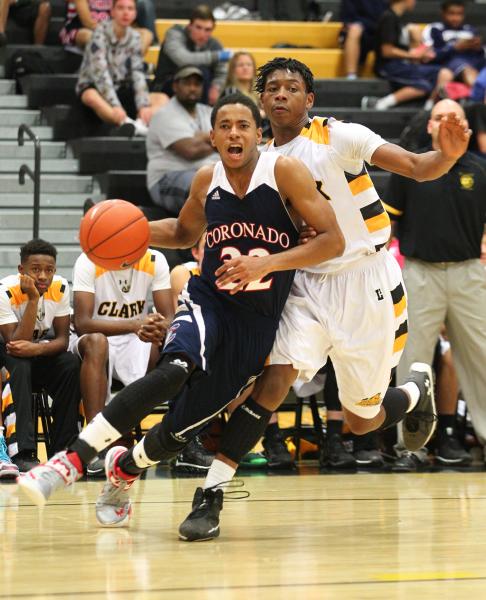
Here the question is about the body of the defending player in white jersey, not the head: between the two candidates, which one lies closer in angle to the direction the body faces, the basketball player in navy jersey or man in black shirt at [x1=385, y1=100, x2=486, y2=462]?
the basketball player in navy jersey

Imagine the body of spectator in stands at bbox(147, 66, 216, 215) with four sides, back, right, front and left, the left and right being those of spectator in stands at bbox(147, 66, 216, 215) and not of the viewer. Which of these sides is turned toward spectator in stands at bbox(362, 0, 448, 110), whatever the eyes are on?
left

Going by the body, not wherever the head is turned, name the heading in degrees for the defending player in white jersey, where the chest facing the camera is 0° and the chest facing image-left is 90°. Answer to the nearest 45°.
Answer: approximately 45°

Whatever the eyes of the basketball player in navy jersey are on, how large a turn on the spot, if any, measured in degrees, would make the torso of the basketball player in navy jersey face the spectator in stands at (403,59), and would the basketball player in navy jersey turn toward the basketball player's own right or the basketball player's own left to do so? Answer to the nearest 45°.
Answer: approximately 180°

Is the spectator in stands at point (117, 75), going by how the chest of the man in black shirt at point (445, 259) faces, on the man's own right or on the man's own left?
on the man's own right

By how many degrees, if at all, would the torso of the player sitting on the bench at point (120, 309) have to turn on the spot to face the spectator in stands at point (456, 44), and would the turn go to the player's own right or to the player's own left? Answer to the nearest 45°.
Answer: approximately 135° to the player's own left

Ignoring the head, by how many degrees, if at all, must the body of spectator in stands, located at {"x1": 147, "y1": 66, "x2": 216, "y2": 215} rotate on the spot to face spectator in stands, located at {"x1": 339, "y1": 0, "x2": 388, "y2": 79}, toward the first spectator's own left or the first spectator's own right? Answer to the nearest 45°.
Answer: approximately 90° to the first spectator's own left

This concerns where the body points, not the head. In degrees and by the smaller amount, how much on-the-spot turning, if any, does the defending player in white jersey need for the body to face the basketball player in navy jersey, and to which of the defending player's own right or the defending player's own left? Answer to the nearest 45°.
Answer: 0° — they already face them

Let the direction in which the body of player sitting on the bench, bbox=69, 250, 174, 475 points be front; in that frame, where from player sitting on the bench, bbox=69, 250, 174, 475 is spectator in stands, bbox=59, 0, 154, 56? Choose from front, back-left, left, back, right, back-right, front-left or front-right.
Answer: back

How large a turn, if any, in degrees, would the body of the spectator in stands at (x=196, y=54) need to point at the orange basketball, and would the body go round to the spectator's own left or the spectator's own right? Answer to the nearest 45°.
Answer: approximately 45° to the spectator's own right

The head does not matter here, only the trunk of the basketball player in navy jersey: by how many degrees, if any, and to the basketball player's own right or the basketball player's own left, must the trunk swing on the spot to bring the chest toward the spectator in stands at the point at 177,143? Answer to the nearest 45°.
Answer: approximately 180°
